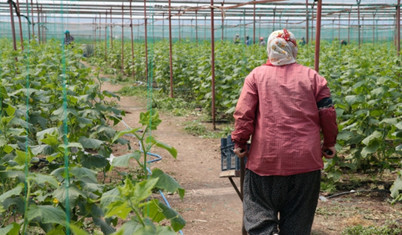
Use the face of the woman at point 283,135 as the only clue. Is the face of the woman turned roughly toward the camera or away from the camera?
away from the camera

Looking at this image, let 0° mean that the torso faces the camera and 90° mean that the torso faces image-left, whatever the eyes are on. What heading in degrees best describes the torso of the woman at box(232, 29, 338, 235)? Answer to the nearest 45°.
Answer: approximately 180°
